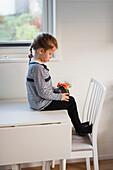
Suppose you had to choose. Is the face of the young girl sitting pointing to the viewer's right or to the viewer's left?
to the viewer's right

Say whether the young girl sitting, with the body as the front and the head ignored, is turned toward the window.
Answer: no

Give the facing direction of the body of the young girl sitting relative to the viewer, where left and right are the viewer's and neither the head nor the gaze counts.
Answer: facing to the right of the viewer
